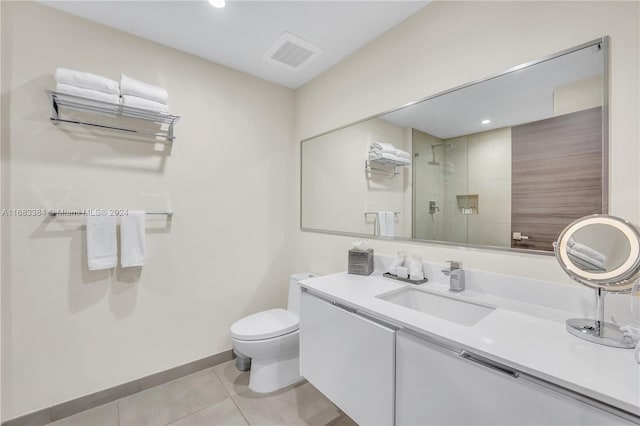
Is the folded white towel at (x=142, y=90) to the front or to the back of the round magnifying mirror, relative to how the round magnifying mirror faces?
to the front

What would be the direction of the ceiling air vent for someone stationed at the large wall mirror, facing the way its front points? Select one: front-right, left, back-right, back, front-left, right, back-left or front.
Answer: front-right

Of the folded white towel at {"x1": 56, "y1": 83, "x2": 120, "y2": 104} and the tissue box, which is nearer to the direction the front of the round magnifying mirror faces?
the folded white towel

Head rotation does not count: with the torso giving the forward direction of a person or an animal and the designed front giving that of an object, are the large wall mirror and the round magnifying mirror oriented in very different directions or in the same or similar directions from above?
same or similar directions

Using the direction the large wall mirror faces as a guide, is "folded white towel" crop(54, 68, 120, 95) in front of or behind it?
in front

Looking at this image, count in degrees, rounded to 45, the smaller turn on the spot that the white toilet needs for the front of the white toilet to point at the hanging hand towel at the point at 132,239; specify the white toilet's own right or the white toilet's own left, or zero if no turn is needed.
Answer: approximately 45° to the white toilet's own right

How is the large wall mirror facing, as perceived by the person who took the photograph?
facing the viewer and to the left of the viewer

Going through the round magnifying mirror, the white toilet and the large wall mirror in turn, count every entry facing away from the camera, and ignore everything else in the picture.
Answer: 0

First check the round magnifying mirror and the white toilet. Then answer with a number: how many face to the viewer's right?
0

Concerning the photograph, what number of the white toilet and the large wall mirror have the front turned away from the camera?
0
